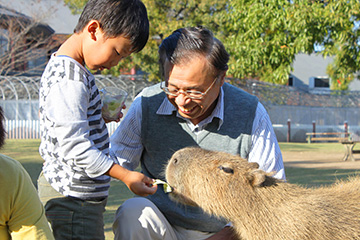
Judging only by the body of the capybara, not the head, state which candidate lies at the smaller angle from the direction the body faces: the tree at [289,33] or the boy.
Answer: the boy

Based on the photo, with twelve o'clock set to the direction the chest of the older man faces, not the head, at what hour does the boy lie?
The boy is roughly at 2 o'clock from the older man.

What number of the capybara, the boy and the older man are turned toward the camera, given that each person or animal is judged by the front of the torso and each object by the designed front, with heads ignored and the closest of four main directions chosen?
1

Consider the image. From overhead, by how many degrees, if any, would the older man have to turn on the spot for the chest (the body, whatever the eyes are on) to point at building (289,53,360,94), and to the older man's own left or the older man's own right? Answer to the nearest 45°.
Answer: approximately 180°

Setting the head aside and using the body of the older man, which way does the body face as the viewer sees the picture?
toward the camera

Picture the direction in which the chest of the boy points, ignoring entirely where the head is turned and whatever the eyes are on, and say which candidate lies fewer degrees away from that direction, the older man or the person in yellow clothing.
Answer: the older man

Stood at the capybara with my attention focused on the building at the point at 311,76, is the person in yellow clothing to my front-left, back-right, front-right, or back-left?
back-left

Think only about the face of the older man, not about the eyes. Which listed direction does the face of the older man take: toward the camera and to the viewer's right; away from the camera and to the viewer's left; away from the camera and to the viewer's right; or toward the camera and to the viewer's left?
toward the camera and to the viewer's left

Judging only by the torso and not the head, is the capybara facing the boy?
yes

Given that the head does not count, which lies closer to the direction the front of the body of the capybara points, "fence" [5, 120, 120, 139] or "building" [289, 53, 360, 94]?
the fence

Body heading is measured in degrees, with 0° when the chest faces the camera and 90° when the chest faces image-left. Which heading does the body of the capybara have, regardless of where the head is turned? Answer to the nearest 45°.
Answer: approximately 90°

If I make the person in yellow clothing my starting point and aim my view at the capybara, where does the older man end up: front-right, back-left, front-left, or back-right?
front-left

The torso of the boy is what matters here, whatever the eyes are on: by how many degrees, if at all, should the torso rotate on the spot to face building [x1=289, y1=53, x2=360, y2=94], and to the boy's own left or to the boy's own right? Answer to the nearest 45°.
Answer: approximately 45° to the boy's own left

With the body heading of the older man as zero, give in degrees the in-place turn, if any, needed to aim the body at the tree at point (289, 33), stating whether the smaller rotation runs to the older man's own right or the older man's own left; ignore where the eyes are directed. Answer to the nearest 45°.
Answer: approximately 180°

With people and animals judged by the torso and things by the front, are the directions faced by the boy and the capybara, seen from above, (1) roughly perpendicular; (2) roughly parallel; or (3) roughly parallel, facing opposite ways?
roughly parallel, facing opposite ways

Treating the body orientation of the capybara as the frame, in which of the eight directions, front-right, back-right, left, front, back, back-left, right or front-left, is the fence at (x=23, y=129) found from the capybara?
front-right

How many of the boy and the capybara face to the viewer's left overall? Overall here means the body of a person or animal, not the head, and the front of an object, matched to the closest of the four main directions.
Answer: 1

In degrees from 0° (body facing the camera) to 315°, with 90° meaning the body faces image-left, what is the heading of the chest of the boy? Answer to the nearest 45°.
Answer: approximately 270°
